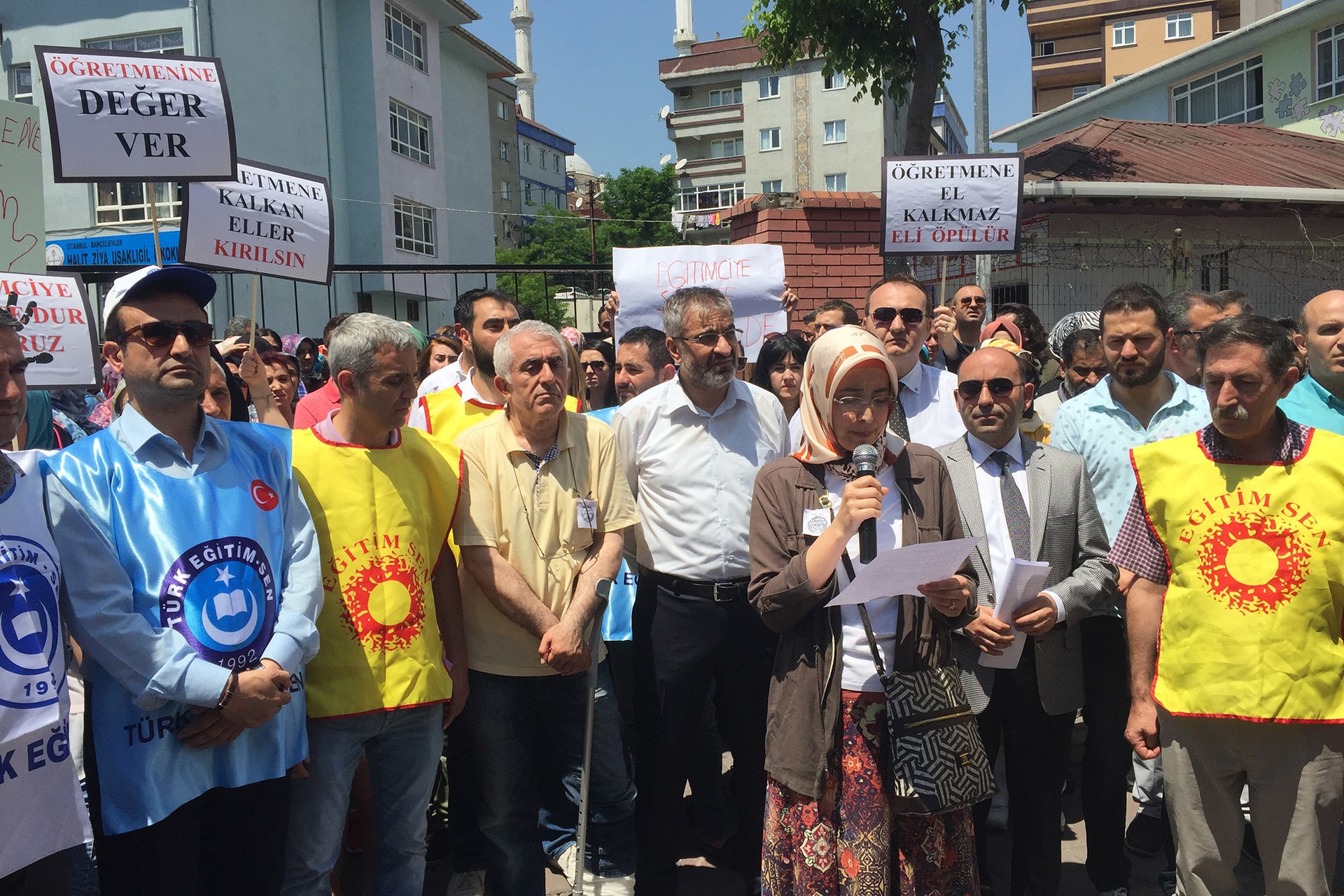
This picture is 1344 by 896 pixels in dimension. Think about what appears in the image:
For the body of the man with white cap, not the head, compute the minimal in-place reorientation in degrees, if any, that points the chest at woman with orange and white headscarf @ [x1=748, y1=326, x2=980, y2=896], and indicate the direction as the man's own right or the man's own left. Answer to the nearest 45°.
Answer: approximately 45° to the man's own left

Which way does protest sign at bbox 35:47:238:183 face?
toward the camera

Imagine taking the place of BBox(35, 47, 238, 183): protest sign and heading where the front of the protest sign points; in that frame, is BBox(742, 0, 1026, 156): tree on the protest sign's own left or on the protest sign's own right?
on the protest sign's own left

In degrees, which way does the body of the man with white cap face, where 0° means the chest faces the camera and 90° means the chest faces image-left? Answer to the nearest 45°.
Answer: approximately 315°

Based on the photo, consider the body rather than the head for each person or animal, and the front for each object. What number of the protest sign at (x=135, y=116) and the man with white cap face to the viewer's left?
0

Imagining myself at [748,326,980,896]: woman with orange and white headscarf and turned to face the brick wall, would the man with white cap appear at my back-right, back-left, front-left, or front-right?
back-left

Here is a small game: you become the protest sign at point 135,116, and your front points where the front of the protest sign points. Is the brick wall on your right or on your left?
on your left

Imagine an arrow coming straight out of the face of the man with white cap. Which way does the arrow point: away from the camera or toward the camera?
toward the camera

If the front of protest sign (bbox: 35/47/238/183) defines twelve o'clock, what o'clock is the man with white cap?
The man with white cap is roughly at 12 o'clock from the protest sign.

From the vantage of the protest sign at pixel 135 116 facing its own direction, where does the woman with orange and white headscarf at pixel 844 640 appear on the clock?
The woman with orange and white headscarf is roughly at 11 o'clock from the protest sign.

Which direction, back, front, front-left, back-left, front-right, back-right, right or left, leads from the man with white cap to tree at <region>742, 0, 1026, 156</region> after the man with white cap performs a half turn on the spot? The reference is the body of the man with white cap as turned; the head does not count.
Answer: right

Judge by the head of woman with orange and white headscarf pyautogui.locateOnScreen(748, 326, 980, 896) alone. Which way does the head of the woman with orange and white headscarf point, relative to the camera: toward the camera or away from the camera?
toward the camera

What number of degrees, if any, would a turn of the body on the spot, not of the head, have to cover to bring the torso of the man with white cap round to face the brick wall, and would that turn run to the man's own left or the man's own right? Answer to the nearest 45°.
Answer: approximately 90° to the man's own left
